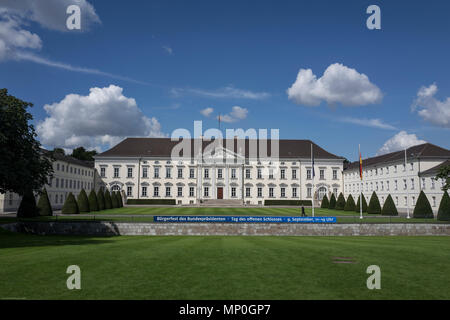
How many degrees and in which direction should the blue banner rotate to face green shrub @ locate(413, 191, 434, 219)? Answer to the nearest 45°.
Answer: approximately 135° to its left

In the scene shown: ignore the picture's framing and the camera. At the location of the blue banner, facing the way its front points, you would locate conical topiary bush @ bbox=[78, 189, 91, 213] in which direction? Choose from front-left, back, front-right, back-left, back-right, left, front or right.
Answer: back-right

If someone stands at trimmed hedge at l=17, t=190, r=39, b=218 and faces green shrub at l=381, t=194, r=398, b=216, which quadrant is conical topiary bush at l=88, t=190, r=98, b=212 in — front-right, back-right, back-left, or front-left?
front-left

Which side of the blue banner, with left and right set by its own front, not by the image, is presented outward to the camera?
front

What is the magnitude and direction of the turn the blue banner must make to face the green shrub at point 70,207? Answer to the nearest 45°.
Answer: approximately 135° to its right

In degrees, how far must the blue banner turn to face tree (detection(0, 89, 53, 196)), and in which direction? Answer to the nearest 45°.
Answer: approximately 45° to its right

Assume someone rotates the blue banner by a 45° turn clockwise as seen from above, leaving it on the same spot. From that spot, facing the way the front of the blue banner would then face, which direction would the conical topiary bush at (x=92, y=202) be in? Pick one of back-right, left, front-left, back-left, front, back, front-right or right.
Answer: right

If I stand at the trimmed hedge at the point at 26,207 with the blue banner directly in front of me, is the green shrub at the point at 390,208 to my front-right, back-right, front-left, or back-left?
front-left
